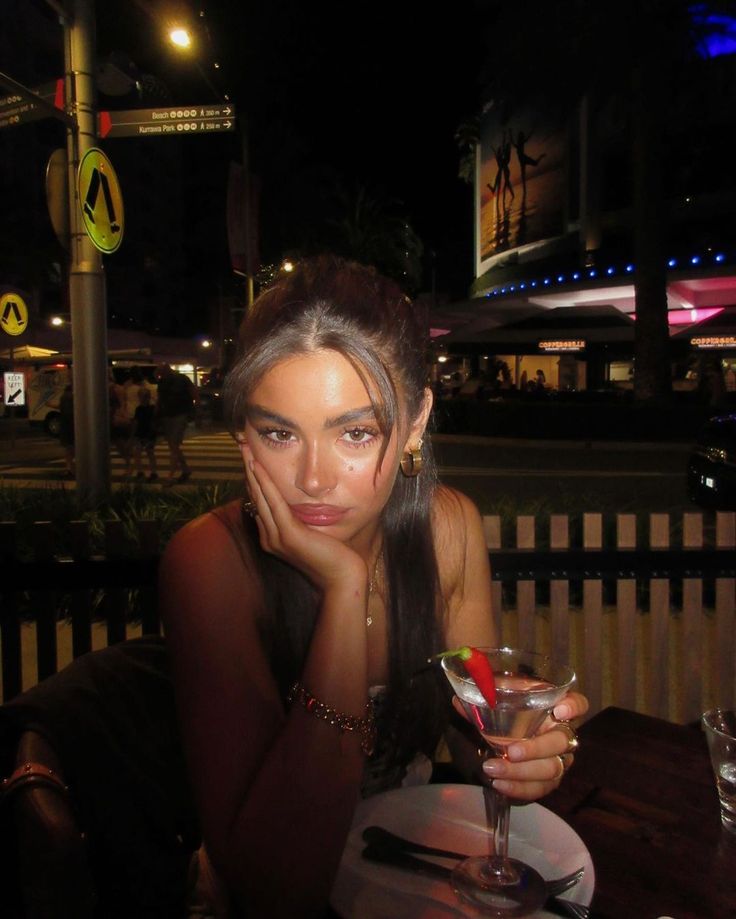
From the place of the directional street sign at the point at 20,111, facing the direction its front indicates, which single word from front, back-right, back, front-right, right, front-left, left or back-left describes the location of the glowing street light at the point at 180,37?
back

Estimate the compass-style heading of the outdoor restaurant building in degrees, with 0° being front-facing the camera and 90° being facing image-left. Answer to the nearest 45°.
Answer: approximately 0°

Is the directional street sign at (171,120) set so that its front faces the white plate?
yes

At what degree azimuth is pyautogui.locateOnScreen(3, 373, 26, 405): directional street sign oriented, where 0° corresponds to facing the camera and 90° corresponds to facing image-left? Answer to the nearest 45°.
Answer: approximately 0°

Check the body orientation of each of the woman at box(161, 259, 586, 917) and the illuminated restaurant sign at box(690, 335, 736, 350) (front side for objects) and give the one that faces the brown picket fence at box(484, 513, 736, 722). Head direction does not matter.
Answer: the illuminated restaurant sign
